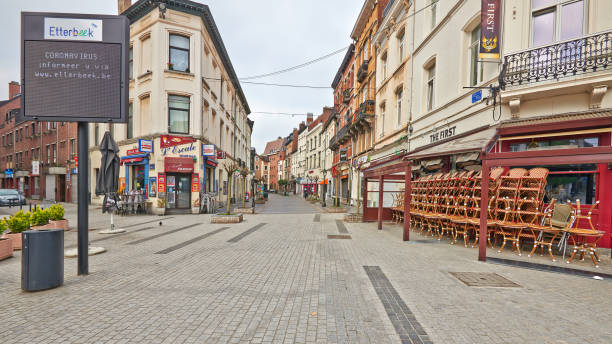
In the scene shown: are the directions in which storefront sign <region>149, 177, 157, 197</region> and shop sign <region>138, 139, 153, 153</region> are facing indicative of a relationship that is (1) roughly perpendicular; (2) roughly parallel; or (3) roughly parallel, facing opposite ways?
roughly parallel

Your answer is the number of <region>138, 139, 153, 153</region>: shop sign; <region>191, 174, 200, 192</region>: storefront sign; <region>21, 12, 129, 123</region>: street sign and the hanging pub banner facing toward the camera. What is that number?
4

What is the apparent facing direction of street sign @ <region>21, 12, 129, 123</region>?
toward the camera

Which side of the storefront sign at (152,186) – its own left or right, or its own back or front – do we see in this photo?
front

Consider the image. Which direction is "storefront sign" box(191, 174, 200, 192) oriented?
toward the camera

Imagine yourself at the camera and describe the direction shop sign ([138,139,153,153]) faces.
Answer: facing the viewer

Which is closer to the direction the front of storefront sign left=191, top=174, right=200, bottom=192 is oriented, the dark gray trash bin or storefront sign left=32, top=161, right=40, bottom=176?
the dark gray trash bin

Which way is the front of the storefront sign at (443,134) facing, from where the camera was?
facing the viewer and to the left of the viewer

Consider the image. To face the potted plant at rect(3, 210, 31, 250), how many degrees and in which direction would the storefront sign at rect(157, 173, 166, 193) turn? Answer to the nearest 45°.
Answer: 0° — it already faces it

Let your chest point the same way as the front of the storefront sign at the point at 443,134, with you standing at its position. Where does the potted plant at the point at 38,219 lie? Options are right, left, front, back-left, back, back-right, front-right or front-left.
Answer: front

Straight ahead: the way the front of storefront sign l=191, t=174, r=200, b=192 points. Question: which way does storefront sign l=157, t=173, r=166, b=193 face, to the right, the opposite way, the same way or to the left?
the same way
